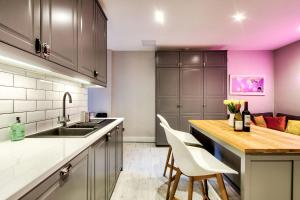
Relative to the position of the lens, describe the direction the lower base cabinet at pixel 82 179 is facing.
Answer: facing to the right of the viewer

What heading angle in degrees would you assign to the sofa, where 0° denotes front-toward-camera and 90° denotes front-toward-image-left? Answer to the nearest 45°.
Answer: approximately 45°

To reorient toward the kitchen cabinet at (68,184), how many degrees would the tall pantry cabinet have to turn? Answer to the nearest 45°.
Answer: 0° — it already faces it

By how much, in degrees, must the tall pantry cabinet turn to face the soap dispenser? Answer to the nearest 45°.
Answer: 0° — it already faces it

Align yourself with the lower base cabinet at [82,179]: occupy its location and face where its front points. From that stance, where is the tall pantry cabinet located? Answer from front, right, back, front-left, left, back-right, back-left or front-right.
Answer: front-left

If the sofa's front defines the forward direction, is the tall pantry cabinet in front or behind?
in front

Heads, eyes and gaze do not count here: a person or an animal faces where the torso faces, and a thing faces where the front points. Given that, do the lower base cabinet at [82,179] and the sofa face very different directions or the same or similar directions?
very different directions

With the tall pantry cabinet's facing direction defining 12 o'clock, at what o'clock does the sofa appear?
The sofa is roughly at 9 o'clock from the tall pantry cabinet.

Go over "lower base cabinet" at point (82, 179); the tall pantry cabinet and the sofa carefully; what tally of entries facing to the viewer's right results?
1

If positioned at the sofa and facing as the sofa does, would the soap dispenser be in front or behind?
in front

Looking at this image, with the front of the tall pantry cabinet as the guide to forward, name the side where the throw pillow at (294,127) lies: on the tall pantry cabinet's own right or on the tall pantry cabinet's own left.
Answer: on the tall pantry cabinet's own left

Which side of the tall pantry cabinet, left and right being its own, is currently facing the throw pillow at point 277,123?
left

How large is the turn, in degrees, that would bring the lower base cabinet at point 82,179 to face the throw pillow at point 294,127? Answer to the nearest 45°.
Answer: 0° — it already faces it

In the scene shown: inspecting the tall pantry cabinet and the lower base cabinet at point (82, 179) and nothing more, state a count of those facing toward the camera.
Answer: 1
